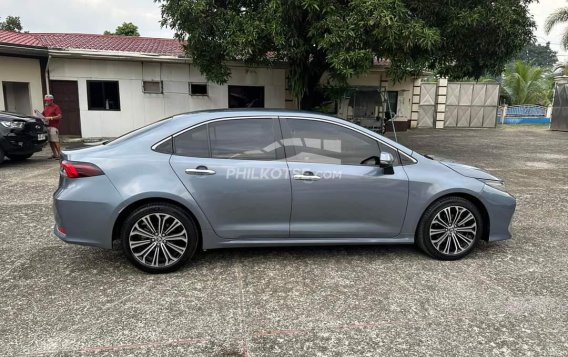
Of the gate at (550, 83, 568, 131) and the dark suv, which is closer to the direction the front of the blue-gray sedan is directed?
the gate

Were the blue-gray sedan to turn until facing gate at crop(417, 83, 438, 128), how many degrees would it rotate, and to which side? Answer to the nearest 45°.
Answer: approximately 90° to its left

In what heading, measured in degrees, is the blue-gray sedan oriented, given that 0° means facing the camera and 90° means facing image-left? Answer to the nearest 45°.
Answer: approximately 270°

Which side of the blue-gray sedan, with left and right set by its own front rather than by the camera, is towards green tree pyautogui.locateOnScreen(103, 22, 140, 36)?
left

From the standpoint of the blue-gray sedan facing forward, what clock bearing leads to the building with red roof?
The building with red roof is roughly at 8 o'clock from the blue-gray sedan.

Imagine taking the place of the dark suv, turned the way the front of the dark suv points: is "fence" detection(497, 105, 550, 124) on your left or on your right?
on your left

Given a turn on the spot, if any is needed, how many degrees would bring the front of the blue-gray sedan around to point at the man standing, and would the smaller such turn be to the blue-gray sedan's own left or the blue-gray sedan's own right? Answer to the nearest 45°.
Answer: approximately 135° to the blue-gray sedan's own left

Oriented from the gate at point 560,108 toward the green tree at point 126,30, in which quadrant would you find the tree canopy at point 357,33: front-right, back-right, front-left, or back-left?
front-left

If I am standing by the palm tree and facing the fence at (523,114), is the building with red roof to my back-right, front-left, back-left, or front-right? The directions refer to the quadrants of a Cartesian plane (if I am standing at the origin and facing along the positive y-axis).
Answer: front-right

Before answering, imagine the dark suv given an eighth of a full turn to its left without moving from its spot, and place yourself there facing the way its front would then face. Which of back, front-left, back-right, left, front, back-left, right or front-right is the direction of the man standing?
front-left

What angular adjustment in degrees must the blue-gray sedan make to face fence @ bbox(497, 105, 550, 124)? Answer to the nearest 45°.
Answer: approximately 45° to its left

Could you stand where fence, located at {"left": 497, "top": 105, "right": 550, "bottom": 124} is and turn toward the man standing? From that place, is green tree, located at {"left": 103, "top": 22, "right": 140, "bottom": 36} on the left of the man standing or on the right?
right

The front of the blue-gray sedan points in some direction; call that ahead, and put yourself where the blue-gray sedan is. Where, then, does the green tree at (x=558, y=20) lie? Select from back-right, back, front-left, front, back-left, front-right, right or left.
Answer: front-left

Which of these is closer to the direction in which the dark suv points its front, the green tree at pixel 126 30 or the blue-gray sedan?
the blue-gray sedan
